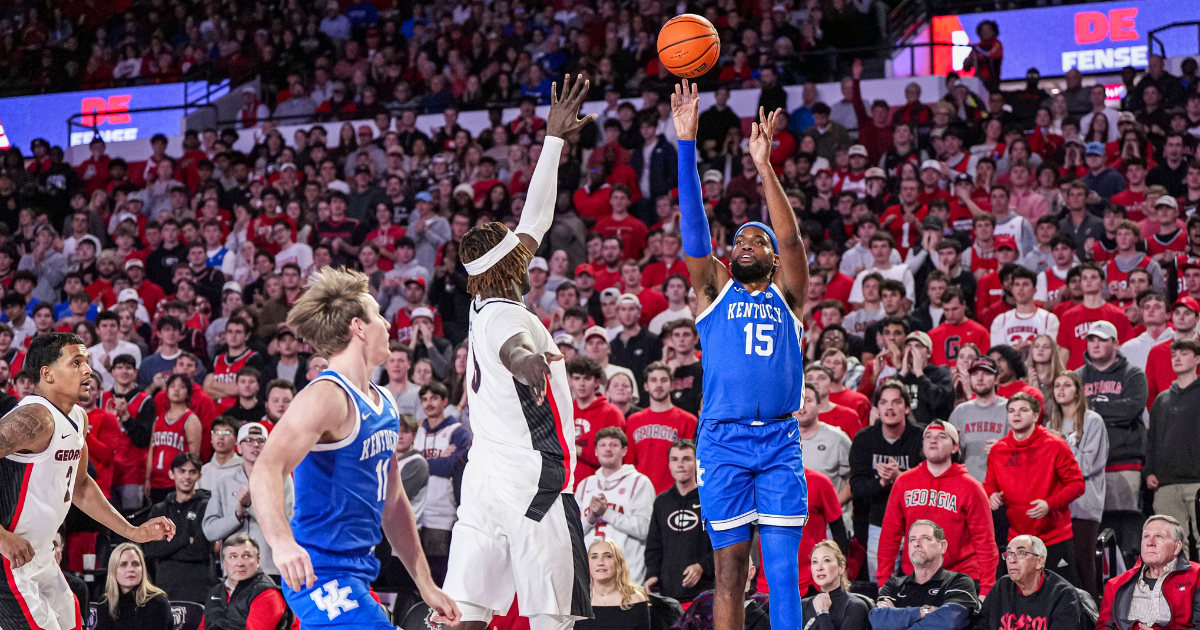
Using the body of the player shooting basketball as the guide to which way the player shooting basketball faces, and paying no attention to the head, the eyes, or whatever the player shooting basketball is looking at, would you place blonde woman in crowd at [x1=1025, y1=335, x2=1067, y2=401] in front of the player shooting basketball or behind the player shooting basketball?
behind

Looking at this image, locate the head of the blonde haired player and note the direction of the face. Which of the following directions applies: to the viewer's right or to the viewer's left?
to the viewer's right

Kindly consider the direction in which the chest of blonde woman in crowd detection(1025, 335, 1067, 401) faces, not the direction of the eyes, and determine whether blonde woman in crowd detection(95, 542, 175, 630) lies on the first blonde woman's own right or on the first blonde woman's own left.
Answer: on the first blonde woman's own right

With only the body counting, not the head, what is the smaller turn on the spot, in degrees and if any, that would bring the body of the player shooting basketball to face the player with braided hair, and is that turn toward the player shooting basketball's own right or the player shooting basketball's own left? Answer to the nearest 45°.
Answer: approximately 45° to the player shooting basketball's own right

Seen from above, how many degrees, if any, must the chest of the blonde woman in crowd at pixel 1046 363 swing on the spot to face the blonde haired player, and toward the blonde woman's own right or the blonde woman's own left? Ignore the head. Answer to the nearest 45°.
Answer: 0° — they already face them

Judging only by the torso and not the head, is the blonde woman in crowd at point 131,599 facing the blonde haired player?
yes

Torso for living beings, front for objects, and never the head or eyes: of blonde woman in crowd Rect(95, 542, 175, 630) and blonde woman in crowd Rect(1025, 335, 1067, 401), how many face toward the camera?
2

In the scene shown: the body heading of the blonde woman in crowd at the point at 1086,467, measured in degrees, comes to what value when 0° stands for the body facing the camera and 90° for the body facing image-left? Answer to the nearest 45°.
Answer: approximately 45°

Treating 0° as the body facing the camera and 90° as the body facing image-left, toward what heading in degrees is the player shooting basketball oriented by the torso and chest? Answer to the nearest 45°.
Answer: approximately 0°

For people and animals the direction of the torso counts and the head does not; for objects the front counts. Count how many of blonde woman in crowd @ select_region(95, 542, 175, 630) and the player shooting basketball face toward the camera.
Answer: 2
